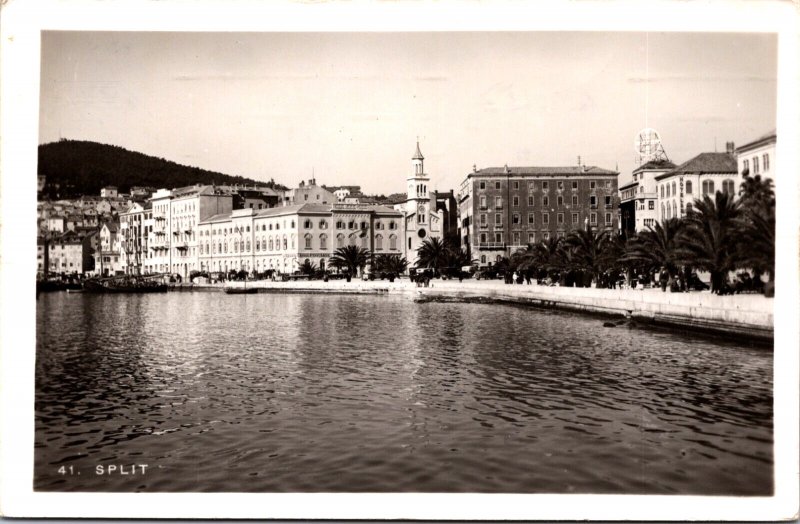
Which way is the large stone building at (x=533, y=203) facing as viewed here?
toward the camera

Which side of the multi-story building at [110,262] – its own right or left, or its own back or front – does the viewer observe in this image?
front

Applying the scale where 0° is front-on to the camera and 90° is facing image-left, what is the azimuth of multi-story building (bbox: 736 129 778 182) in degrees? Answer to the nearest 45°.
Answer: approximately 45°

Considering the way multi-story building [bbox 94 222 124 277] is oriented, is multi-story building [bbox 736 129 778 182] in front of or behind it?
in front

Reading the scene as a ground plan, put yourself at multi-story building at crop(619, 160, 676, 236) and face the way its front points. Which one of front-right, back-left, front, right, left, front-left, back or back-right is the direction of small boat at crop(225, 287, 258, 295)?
right

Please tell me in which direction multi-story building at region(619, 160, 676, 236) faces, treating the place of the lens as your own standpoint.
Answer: facing the viewer and to the left of the viewer

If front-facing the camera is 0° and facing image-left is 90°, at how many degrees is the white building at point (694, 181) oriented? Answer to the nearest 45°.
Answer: approximately 45°

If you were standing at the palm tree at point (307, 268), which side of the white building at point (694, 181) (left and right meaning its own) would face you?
right

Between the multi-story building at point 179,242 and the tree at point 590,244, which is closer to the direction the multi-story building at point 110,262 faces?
the tree

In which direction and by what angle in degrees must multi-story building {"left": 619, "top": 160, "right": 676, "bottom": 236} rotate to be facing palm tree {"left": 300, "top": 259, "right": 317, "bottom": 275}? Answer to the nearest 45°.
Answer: approximately 90° to its right

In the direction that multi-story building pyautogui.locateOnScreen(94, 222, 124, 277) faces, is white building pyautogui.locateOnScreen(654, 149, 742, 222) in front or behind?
in front

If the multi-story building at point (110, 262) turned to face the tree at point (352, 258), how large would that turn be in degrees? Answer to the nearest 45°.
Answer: approximately 90° to its left

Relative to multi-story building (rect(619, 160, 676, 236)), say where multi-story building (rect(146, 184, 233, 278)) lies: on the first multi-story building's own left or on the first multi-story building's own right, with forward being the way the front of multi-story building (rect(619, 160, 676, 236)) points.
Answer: on the first multi-story building's own right

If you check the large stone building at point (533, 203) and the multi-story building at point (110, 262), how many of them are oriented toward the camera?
2

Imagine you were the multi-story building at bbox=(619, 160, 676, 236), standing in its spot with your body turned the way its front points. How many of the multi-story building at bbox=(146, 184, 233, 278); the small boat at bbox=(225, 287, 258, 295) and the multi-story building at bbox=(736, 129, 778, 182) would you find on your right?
2
